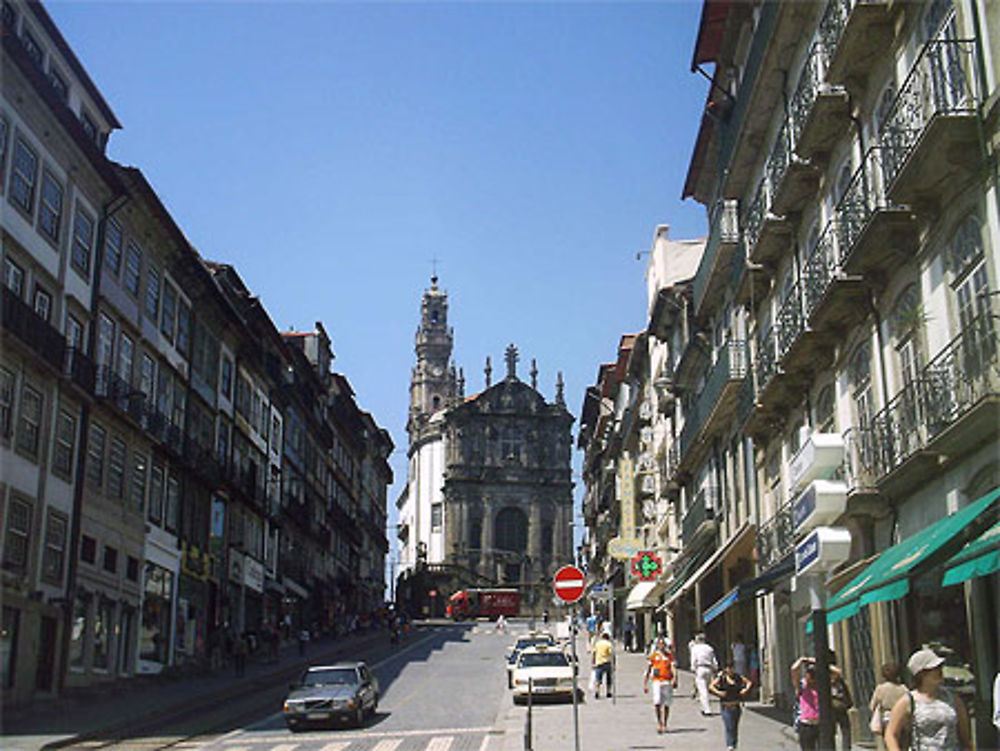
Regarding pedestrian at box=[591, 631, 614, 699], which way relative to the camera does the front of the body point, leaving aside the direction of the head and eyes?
away from the camera

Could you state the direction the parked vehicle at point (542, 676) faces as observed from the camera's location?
facing the viewer

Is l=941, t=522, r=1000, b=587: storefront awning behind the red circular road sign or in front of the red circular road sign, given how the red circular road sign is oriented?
in front

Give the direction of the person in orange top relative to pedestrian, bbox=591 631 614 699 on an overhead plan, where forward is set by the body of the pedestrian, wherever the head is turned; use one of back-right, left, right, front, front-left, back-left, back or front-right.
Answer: back

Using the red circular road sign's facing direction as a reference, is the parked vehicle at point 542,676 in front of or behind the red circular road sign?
behind

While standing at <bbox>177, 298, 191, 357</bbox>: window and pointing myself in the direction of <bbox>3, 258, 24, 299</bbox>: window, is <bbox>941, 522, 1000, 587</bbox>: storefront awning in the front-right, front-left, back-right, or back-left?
front-left

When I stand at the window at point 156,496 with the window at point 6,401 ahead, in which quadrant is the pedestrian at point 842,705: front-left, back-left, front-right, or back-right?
front-left

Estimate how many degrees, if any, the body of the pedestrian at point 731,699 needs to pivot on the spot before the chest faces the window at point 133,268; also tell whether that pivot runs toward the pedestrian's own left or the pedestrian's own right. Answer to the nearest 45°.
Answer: approximately 135° to the pedestrian's own right

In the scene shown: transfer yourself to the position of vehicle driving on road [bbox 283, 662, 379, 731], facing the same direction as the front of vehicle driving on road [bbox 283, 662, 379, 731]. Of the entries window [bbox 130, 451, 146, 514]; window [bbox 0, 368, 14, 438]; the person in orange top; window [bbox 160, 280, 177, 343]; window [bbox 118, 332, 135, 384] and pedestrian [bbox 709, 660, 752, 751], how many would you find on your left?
2

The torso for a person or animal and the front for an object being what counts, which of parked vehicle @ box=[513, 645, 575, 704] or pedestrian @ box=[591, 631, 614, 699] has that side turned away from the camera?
the pedestrian

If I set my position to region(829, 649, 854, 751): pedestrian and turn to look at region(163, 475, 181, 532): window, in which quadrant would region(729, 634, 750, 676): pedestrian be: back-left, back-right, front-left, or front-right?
front-right

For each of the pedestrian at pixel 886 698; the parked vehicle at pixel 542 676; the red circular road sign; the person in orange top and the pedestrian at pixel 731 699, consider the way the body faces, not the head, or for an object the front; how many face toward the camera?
4
